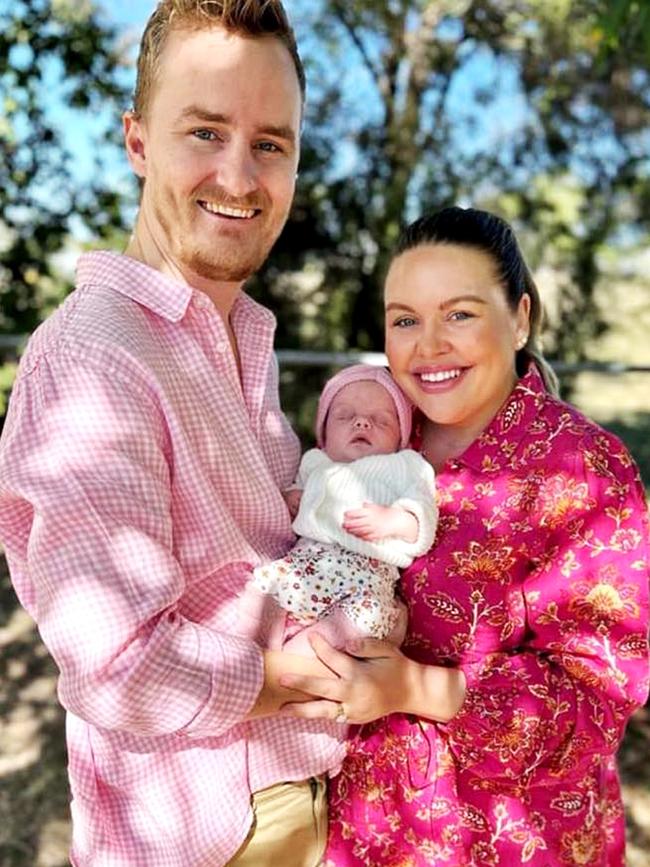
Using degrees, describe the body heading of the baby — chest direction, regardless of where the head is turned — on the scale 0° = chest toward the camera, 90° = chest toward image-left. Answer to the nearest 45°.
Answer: approximately 0°

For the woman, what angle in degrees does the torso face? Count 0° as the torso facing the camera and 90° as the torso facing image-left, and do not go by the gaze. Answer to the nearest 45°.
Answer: approximately 45°
